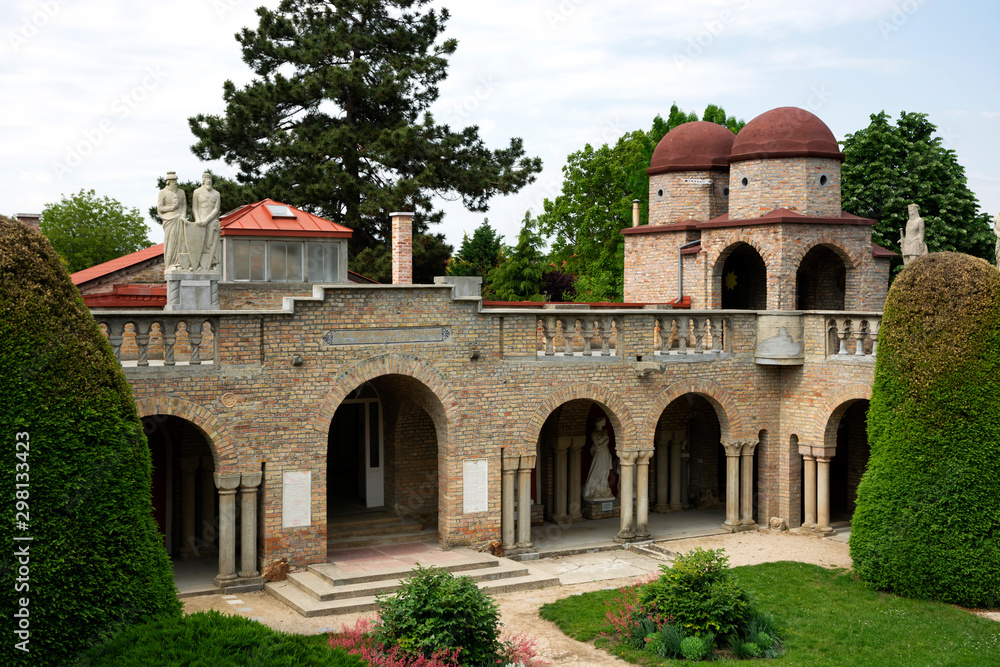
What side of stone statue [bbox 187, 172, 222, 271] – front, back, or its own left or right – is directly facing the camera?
front

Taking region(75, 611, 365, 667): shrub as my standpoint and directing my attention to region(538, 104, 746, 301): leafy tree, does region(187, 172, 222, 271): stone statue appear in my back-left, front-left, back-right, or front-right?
front-left

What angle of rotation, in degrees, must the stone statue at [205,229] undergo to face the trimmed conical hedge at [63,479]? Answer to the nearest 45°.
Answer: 0° — it already faces it

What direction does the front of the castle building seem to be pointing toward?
toward the camera

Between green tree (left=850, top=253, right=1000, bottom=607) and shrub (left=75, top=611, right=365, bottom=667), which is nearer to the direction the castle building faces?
the shrub

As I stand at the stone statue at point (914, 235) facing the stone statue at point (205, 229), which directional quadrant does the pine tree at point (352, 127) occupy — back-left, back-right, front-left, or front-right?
front-right

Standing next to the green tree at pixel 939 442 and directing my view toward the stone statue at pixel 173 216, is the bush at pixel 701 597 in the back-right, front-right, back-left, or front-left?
front-left

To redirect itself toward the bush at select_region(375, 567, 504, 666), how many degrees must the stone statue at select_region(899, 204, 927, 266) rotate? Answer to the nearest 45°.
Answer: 0° — it already faces it

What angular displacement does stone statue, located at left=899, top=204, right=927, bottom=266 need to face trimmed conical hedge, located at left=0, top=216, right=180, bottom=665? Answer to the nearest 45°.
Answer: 0° — it already faces it

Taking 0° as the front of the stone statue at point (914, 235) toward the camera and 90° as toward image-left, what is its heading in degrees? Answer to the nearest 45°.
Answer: approximately 45°

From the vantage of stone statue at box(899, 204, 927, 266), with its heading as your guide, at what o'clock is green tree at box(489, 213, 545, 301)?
The green tree is roughly at 3 o'clock from the stone statue.

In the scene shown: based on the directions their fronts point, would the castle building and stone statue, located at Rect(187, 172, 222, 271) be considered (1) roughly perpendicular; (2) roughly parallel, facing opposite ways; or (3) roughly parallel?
roughly parallel

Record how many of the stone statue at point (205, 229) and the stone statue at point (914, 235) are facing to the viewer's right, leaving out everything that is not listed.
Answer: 0

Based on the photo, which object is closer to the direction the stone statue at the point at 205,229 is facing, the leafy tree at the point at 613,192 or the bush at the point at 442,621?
the bush

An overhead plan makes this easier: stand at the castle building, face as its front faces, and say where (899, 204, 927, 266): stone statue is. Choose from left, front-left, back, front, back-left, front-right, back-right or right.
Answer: left
